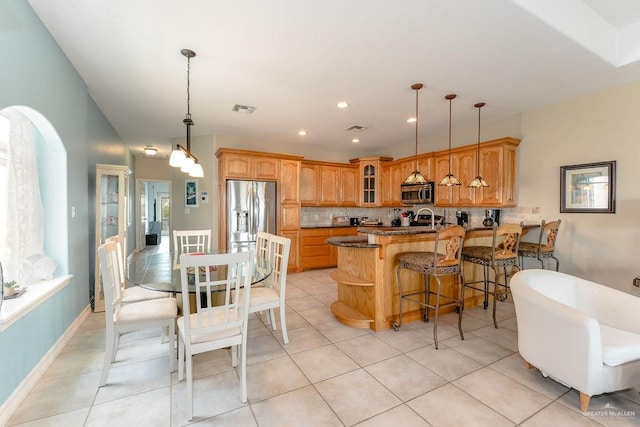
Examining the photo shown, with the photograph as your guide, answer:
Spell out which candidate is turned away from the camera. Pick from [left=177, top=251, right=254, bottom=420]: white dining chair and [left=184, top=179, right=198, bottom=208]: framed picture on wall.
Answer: the white dining chair

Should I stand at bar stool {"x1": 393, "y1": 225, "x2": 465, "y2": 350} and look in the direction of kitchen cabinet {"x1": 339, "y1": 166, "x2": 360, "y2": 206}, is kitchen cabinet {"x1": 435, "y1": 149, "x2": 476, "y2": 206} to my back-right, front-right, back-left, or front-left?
front-right

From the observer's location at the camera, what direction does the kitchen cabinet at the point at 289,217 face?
facing the viewer

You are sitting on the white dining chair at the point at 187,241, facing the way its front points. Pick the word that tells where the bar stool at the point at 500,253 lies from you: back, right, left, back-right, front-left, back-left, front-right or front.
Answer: front-left

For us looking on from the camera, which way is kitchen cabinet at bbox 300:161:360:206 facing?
facing the viewer and to the right of the viewer

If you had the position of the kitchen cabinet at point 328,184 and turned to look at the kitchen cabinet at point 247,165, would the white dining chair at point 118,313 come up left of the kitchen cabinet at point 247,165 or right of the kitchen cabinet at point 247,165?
left

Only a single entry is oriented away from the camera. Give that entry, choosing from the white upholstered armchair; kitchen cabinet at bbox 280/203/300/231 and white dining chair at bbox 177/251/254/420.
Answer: the white dining chair

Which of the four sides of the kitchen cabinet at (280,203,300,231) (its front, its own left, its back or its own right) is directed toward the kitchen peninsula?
front

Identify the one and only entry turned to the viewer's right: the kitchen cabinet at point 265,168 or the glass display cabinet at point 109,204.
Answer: the glass display cabinet at point 109,204

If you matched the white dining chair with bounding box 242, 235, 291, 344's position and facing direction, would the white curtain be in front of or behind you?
in front

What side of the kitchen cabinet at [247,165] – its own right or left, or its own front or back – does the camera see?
front

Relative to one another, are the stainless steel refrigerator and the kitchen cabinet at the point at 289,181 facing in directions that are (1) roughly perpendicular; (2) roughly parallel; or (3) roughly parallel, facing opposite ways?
roughly parallel

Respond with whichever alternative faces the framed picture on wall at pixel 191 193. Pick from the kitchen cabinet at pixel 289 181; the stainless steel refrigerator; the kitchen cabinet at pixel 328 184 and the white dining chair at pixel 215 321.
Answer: the white dining chair

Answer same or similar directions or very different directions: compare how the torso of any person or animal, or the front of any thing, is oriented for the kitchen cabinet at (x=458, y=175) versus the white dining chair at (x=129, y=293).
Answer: very different directions

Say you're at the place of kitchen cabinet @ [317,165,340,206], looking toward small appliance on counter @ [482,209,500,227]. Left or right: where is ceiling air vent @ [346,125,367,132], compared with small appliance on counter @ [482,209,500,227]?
right

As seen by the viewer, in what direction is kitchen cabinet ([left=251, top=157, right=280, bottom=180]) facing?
toward the camera
